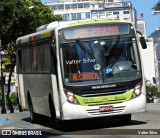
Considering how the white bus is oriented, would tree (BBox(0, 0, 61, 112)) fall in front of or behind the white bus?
behind

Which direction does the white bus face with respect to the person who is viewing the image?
facing the viewer and to the right of the viewer
